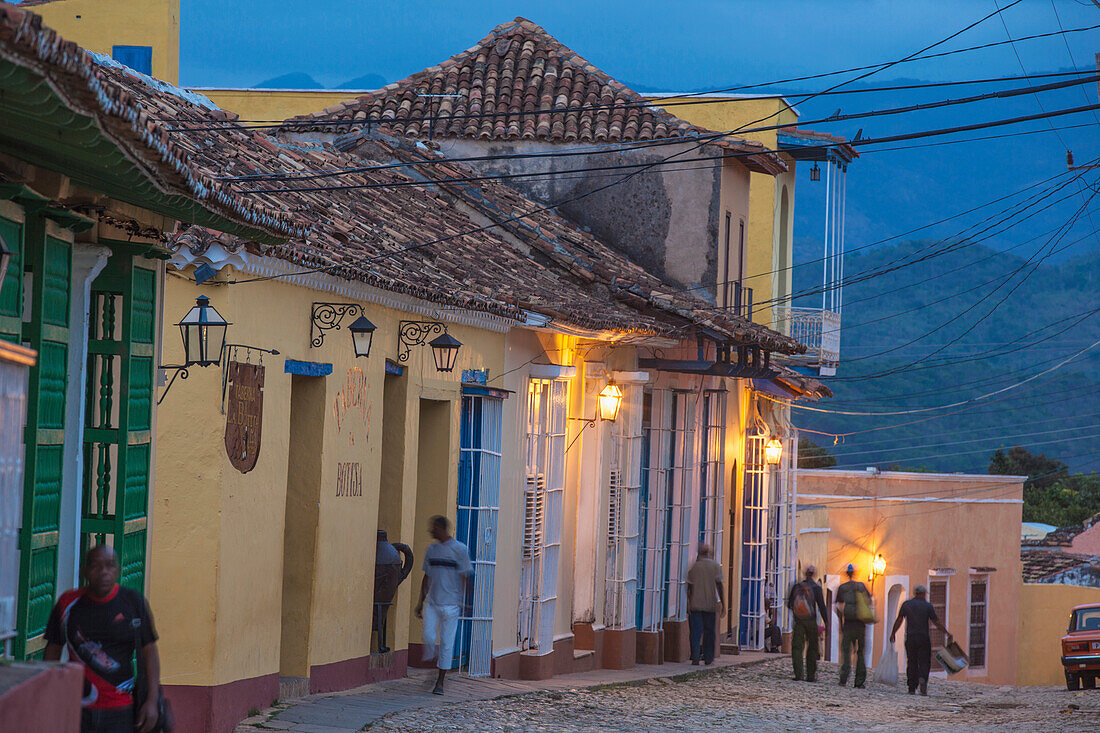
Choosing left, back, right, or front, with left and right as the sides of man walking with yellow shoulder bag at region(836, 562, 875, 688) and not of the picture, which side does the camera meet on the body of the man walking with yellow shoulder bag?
back

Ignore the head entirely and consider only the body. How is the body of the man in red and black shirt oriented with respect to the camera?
toward the camera

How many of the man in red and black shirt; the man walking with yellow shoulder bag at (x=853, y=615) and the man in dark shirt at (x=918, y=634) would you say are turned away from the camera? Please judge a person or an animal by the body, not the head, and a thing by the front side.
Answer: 2

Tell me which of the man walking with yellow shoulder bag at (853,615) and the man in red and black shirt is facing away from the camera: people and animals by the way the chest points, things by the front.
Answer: the man walking with yellow shoulder bag

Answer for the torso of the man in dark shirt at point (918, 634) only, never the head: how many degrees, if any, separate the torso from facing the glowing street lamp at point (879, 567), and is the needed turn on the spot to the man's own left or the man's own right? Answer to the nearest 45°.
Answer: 0° — they already face it

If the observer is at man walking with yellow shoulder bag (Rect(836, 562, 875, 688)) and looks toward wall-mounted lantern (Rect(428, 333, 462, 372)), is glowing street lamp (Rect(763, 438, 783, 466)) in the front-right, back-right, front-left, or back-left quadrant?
back-right

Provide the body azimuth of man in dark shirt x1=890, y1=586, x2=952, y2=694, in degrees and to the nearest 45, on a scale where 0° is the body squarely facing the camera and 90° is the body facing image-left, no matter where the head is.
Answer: approximately 180°

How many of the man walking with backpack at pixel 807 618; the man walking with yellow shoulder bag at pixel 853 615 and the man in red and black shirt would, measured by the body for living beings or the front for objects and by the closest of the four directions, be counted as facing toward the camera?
1

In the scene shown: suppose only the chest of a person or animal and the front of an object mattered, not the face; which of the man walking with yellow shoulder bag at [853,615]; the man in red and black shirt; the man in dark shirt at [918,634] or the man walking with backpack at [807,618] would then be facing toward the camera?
the man in red and black shirt

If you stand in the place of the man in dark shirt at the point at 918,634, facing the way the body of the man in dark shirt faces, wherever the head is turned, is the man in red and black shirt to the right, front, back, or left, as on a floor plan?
back

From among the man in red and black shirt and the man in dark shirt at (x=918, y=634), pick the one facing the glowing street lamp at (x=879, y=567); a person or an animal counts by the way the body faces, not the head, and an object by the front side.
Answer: the man in dark shirt

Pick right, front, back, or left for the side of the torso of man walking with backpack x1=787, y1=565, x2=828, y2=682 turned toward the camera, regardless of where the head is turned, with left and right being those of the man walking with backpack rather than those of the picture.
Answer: back

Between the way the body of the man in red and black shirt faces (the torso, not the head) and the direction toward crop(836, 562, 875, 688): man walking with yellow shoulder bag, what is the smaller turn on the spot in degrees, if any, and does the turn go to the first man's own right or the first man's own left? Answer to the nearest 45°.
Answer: approximately 135° to the first man's own left
